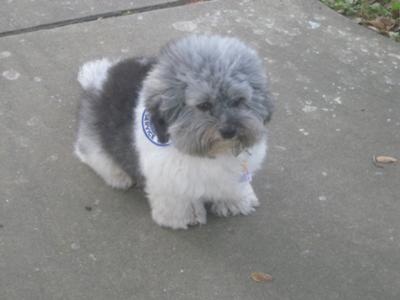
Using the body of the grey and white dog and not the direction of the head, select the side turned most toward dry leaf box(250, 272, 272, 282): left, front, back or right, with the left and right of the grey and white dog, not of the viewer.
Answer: front

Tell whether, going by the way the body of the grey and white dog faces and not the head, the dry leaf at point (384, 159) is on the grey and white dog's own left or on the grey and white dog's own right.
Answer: on the grey and white dog's own left

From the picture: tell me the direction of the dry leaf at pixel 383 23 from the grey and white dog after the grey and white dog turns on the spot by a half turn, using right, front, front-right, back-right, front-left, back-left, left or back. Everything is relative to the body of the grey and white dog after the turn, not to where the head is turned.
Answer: right

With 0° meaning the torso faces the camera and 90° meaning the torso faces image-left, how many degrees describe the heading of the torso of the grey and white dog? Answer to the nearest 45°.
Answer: approximately 315°

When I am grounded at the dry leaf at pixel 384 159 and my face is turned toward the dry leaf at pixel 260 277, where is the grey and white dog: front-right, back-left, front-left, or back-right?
front-right

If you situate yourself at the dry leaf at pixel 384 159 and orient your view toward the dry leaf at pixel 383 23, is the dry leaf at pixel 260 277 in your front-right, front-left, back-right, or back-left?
back-left
